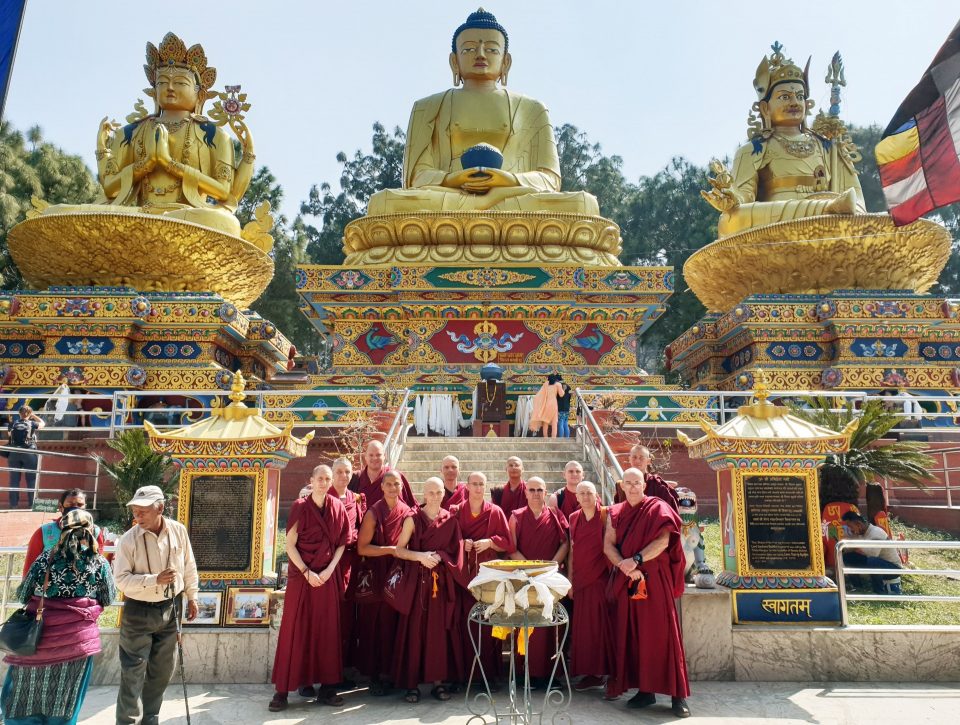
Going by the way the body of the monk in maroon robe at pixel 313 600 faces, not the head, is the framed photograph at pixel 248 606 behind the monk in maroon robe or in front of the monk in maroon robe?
behind

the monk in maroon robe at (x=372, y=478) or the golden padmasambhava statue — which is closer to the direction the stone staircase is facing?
the monk in maroon robe

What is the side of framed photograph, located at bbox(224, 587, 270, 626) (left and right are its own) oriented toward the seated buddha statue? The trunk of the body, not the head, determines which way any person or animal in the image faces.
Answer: back

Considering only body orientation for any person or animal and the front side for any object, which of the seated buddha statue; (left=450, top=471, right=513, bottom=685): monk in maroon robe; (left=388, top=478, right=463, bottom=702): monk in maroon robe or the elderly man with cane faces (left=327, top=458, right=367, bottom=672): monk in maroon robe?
the seated buddha statue

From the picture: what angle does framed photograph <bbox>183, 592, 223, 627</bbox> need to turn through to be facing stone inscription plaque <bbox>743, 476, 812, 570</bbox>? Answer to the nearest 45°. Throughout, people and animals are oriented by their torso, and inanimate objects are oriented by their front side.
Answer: approximately 90° to its left

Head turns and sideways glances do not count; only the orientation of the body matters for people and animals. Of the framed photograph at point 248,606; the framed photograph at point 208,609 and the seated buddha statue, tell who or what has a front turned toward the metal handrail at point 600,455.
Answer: the seated buddha statue

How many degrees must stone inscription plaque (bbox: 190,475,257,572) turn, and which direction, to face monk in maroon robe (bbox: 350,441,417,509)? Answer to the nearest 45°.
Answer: approximately 90° to its left

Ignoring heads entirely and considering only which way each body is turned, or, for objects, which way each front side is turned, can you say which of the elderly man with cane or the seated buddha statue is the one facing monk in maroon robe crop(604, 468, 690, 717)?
the seated buddha statue

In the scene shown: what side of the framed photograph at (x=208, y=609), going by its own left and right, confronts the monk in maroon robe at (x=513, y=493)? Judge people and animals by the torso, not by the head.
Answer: left

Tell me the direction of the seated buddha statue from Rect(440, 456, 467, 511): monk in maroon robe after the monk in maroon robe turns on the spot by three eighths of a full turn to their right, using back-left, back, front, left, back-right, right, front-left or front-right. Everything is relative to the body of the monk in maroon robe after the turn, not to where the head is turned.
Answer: front-right
